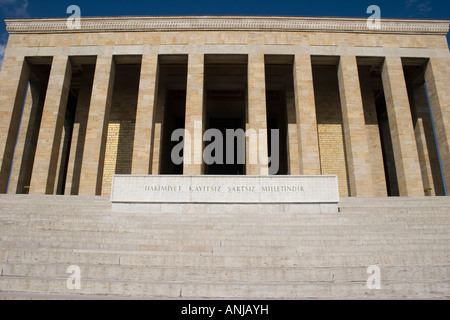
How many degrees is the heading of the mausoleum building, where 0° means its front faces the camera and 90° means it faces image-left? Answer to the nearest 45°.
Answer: approximately 0°

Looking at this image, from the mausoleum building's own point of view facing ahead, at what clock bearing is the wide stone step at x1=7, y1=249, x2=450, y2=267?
The wide stone step is roughly at 12 o'clock from the mausoleum building.
